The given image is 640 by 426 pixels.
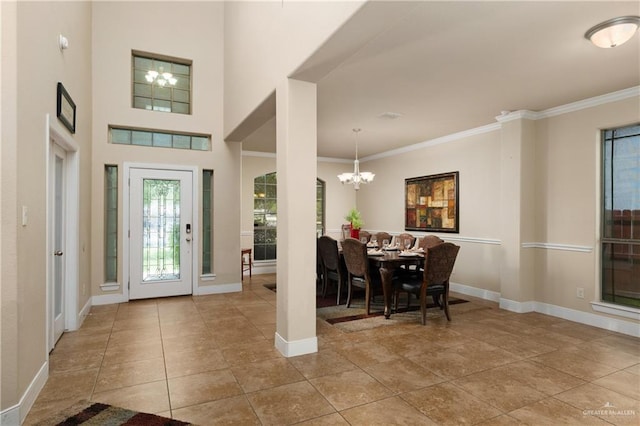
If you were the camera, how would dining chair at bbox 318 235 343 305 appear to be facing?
facing away from the viewer and to the right of the viewer

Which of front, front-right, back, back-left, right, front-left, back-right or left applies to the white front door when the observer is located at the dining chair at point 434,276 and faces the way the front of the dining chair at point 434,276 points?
front-left

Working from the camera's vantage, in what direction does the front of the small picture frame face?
facing to the right of the viewer

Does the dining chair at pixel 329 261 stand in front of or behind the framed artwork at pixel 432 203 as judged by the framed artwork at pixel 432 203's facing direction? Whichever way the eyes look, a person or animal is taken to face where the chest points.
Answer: in front

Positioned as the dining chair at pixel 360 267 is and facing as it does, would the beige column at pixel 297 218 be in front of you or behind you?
behind

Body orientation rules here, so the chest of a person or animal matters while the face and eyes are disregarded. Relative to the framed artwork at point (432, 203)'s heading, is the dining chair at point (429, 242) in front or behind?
in front

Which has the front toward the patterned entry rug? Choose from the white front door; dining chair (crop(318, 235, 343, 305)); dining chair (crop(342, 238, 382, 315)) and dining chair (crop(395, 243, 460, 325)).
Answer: the white front door

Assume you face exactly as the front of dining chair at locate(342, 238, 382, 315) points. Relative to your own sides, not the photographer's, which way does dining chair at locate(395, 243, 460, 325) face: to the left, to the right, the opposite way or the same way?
to the left

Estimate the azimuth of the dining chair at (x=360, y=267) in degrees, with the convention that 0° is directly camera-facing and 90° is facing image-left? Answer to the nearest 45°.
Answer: approximately 225°

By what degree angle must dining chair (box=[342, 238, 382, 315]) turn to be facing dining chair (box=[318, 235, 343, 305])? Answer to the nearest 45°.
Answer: approximately 90° to its left

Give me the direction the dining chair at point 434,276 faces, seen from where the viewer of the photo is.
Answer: facing away from the viewer and to the left of the viewer

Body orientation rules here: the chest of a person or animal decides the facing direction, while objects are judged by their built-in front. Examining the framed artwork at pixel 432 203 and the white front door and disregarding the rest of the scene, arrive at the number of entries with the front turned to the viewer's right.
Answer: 0

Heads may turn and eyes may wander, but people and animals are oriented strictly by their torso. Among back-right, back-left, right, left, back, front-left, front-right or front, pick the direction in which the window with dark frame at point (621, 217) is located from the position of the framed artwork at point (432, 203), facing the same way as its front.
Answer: left

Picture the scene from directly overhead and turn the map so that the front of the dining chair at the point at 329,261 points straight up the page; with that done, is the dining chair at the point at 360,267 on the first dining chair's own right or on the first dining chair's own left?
on the first dining chair's own right
